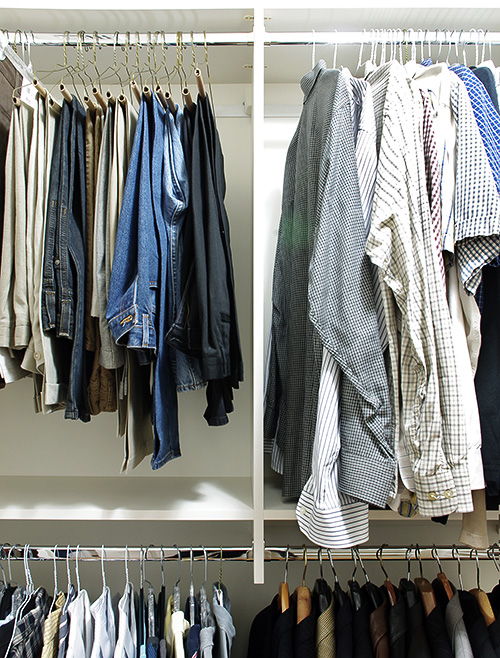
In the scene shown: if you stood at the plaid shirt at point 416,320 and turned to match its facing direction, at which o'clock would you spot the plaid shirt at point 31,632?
the plaid shirt at point 31,632 is roughly at 12 o'clock from the plaid shirt at point 416,320.

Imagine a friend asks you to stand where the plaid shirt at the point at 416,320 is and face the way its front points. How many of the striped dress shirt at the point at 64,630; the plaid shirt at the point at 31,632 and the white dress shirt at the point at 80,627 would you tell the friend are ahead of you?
3

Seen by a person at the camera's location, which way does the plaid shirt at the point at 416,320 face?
facing to the left of the viewer

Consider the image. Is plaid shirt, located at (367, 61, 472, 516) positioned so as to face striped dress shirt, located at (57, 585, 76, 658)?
yes
